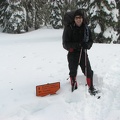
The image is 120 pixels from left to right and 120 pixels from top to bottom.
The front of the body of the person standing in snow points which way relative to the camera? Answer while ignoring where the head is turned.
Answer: toward the camera

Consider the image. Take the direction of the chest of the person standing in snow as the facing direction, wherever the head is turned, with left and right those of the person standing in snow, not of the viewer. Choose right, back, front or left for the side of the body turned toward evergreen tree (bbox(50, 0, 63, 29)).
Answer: back

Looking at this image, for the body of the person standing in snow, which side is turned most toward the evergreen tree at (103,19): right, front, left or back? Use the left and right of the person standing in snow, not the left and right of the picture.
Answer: back

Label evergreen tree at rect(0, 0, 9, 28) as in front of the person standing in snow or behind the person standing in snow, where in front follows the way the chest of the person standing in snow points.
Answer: behind

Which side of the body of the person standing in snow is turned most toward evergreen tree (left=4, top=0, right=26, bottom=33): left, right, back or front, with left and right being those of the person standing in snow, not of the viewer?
back
